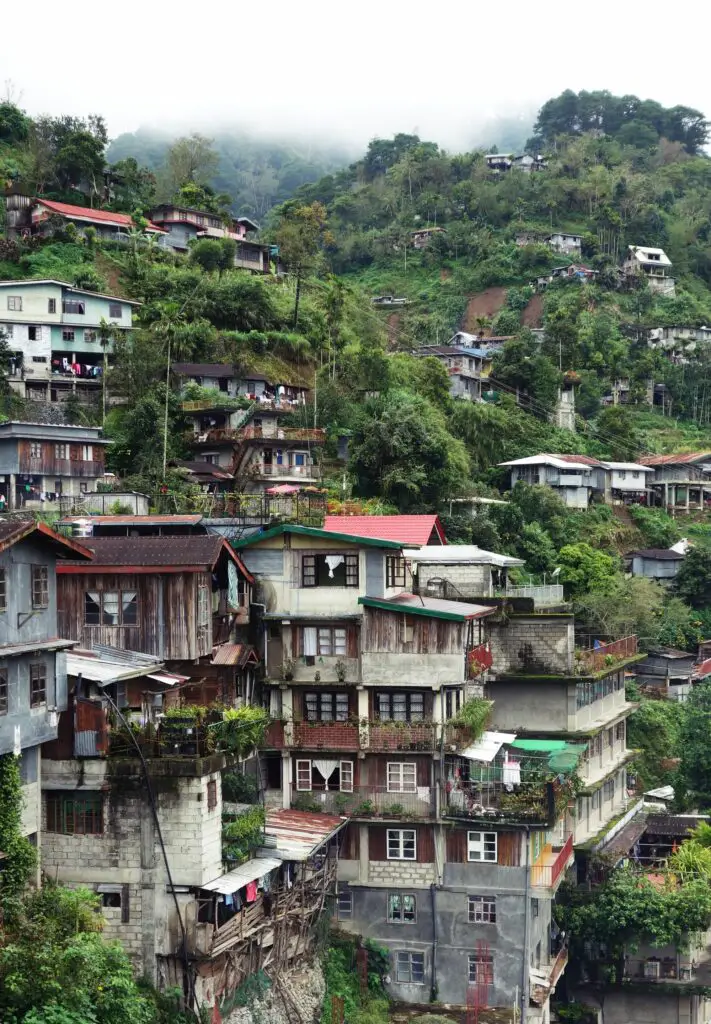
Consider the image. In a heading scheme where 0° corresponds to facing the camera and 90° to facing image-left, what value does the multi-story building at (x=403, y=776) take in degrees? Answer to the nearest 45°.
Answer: approximately 0°

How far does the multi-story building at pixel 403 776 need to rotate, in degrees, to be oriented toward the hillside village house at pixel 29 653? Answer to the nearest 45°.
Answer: approximately 45° to its right

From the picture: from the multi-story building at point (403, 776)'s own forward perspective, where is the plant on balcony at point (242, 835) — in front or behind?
in front
